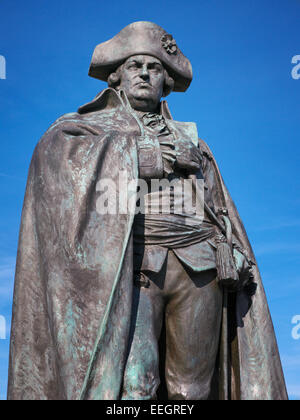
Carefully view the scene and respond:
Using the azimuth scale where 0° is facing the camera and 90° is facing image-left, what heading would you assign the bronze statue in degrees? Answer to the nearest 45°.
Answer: approximately 0°
